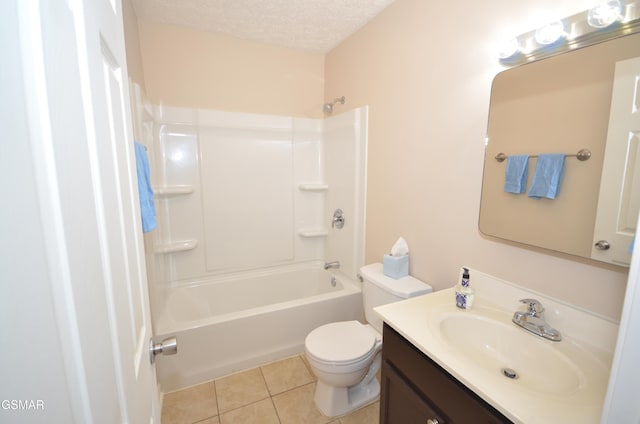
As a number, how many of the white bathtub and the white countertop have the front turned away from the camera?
0

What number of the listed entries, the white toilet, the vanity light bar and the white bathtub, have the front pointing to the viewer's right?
0

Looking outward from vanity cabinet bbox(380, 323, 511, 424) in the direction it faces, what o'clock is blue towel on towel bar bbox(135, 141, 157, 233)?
The blue towel on towel bar is roughly at 1 o'clock from the vanity cabinet.

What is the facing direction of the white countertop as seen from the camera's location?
facing the viewer and to the left of the viewer

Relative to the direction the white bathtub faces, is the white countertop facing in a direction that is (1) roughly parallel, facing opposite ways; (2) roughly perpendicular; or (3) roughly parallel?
roughly perpendicular

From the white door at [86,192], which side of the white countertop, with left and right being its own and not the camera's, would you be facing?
front

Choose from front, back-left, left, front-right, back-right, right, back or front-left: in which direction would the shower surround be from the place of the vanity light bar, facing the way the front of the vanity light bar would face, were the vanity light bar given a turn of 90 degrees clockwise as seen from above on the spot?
front-left

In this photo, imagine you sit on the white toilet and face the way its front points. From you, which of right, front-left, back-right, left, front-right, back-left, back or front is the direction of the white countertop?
left

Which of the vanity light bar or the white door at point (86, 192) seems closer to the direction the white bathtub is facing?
the white door

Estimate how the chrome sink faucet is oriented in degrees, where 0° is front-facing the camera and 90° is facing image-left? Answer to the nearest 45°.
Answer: approximately 45°

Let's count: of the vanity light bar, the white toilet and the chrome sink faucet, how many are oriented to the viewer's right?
0

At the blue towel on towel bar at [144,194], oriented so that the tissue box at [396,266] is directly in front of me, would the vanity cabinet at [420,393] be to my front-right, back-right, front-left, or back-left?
front-right

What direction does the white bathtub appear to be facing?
toward the camera

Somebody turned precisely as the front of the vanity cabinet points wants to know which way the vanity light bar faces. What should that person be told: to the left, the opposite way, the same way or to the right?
the same way
